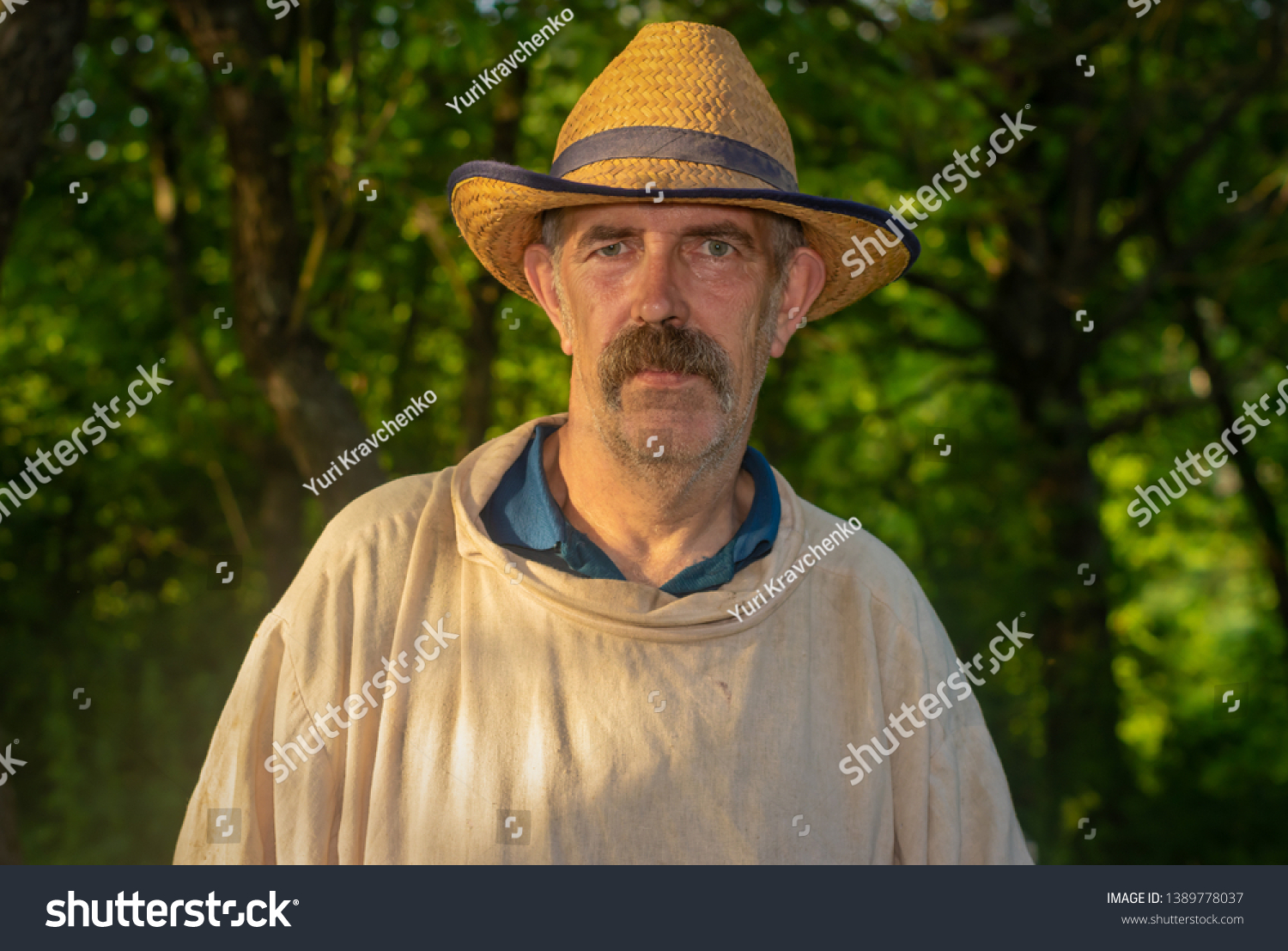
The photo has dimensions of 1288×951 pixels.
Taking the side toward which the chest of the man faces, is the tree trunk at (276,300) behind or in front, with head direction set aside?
behind

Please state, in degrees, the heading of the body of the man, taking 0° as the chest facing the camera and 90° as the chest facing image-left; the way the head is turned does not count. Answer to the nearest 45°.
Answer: approximately 0°
